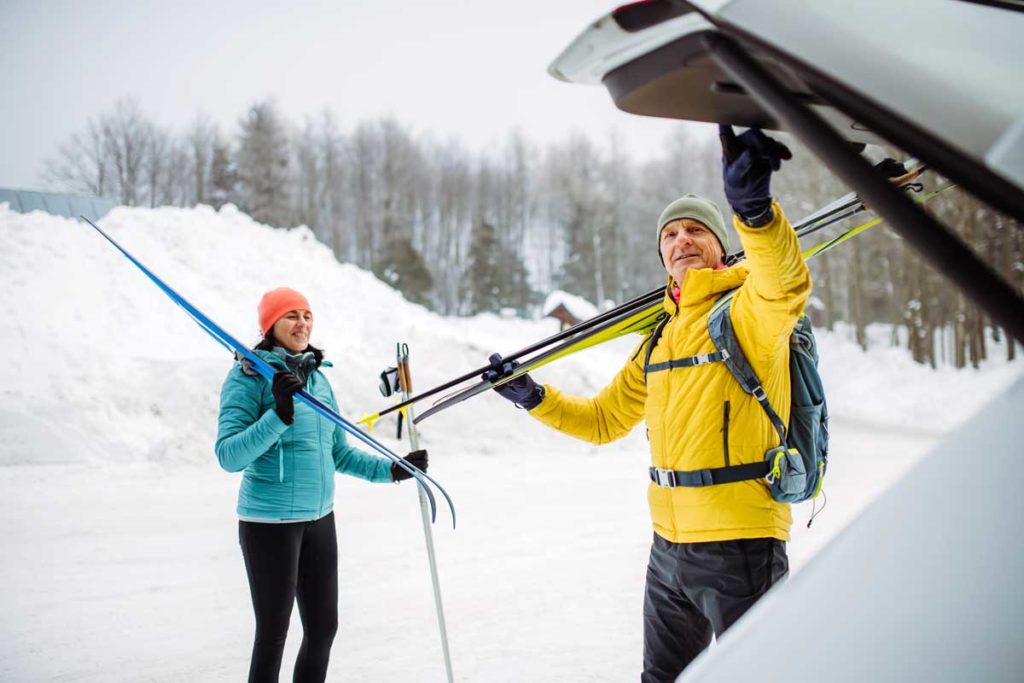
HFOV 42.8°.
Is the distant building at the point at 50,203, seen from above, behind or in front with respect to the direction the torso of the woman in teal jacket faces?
behind

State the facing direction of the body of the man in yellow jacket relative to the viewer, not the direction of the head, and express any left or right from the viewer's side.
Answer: facing the viewer and to the left of the viewer

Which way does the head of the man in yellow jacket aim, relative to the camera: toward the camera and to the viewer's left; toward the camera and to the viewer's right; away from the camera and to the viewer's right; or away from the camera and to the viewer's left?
toward the camera and to the viewer's left

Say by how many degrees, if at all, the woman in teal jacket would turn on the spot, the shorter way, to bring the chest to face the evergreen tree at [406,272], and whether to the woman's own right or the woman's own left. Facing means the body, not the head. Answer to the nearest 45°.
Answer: approximately 135° to the woman's own left

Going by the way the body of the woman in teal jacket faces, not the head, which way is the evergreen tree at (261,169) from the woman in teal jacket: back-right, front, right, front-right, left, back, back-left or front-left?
back-left

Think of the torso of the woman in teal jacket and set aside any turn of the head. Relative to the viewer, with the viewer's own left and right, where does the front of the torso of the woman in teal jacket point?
facing the viewer and to the right of the viewer

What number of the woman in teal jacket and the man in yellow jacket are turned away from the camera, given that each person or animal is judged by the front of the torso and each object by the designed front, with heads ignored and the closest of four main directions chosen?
0

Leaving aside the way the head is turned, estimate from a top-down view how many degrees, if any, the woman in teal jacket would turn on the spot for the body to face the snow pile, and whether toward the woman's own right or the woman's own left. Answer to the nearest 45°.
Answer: approximately 135° to the woman's own left

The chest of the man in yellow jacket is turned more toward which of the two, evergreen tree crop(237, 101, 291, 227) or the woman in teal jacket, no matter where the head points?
the woman in teal jacket

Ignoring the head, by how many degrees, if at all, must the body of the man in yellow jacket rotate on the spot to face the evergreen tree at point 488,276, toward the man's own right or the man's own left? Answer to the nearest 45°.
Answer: approximately 135° to the man's own right

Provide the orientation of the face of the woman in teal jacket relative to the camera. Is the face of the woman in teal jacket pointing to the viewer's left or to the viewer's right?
to the viewer's right
